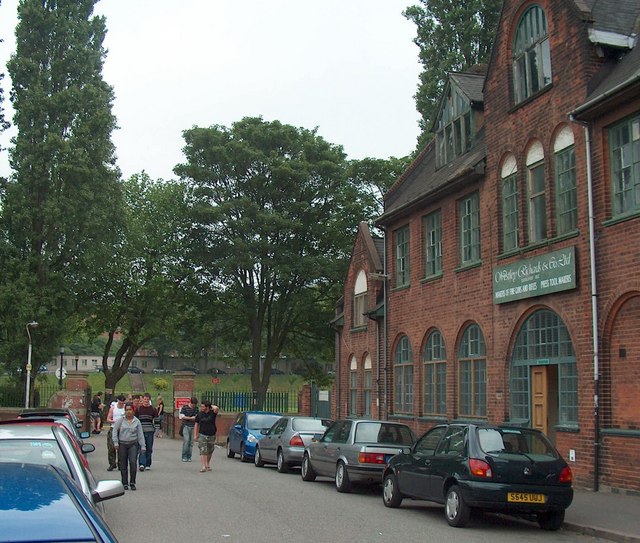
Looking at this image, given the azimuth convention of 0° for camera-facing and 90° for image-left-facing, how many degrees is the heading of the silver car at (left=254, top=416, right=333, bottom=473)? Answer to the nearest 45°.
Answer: approximately 135°

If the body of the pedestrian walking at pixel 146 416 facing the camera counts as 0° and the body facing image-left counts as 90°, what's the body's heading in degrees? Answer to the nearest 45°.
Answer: approximately 0°

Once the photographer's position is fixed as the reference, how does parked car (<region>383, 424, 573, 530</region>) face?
facing away from the viewer and to the left of the viewer

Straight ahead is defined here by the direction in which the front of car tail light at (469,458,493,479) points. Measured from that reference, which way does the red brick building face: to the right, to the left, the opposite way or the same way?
to the right

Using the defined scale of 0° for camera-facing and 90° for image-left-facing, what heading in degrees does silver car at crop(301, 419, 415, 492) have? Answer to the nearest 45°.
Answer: approximately 135°

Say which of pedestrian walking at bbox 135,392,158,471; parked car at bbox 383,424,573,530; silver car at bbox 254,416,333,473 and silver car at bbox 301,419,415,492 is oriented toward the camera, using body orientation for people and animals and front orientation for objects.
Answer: the pedestrian walking

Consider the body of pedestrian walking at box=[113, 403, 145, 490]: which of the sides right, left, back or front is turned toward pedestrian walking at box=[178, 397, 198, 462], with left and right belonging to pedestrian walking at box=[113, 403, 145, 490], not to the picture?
back

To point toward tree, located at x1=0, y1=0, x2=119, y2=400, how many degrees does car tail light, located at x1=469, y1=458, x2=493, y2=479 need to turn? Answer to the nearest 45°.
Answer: approximately 180°

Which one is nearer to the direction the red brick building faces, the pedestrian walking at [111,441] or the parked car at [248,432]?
the pedestrian walking

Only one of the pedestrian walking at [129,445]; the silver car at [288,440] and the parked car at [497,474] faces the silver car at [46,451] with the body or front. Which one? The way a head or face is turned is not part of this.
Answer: the pedestrian walking

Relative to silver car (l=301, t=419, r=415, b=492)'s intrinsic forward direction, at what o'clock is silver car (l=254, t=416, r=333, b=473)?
silver car (l=254, t=416, r=333, b=473) is roughly at 1 o'clock from silver car (l=301, t=419, r=415, b=492).

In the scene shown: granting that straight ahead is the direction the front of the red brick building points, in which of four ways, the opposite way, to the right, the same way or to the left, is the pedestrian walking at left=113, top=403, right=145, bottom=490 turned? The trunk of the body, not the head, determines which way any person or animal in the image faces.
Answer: to the left

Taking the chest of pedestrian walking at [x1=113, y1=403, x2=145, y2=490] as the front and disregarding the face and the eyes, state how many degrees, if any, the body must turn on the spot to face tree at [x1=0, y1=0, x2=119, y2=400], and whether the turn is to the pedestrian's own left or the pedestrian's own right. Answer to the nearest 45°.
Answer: approximately 180°

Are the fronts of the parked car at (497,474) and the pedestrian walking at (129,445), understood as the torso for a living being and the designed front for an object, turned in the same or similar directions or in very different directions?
very different directions

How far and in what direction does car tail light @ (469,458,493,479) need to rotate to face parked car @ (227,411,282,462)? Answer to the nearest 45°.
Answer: approximately 180°
